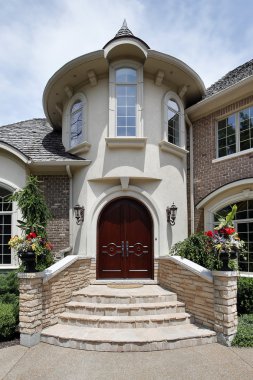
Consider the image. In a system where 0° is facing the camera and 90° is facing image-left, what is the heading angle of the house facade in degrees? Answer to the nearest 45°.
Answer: approximately 0°

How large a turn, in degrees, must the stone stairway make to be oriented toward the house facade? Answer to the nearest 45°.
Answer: approximately 180°

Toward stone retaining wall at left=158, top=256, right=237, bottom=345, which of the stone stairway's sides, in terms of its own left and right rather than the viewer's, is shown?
left

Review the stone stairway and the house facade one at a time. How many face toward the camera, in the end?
2

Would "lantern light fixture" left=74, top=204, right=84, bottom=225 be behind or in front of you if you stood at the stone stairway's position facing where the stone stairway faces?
behind

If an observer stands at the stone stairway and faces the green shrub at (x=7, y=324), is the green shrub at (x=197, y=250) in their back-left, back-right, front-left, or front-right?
back-right

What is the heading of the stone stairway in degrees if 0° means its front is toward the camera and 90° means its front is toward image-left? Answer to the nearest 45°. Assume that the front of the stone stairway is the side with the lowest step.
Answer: approximately 0°

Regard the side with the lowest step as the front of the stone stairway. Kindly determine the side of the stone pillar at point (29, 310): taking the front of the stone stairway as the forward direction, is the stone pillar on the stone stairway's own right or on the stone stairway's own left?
on the stone stairway's own right

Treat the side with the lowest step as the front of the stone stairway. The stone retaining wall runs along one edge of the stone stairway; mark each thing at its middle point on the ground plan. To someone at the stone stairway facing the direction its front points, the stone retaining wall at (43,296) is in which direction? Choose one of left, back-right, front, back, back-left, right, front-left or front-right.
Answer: right

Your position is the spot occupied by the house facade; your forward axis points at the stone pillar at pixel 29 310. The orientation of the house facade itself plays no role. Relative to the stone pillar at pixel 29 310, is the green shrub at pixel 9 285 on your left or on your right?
right
